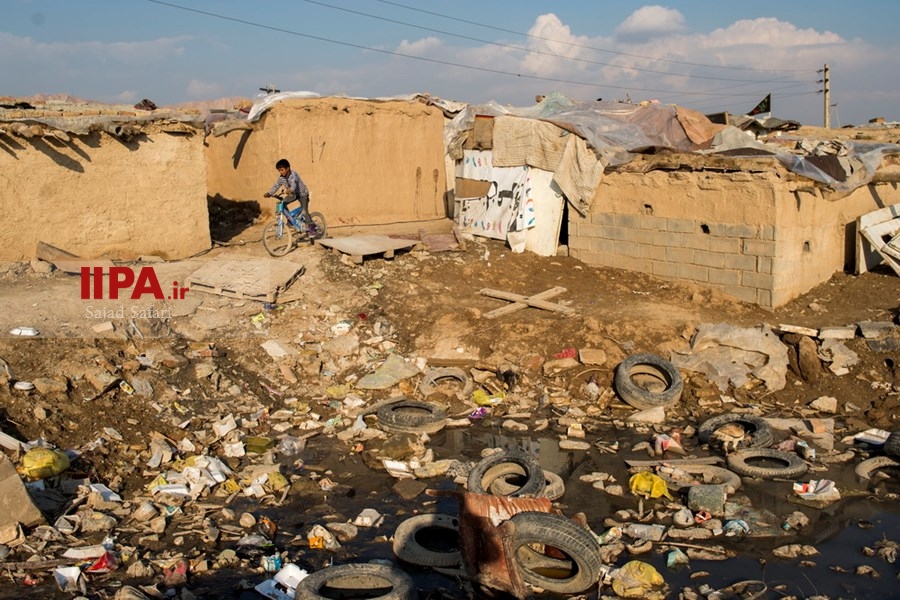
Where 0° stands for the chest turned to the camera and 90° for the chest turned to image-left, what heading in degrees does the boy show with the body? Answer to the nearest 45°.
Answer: approximately 45°

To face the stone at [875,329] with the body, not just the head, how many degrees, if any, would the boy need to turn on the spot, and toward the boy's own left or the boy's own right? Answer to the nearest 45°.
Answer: approximately 90° to the boy's own left

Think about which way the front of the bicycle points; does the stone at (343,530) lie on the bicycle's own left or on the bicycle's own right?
on the bicycle's own left

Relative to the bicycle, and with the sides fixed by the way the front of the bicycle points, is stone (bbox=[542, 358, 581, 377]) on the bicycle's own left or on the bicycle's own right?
on the bicycle's own left

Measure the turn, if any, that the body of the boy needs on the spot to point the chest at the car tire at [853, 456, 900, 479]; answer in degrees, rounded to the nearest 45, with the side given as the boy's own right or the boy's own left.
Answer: approximately 90° to the boy's own left

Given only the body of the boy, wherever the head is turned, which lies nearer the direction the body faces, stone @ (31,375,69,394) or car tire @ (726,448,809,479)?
the stone

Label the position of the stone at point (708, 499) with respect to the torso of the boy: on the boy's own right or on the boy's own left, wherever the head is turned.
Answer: on the boy's own left

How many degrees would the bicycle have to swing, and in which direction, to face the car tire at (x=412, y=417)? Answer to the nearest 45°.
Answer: approximately 45° to its left

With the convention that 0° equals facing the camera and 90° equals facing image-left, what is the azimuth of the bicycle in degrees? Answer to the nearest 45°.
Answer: approximately 45°

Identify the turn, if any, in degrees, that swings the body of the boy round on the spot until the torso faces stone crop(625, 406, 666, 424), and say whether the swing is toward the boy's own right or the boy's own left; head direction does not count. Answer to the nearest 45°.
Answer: approximately 90° to the boy's own left

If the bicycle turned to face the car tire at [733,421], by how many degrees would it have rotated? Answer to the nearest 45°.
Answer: approximately 90° to its left
